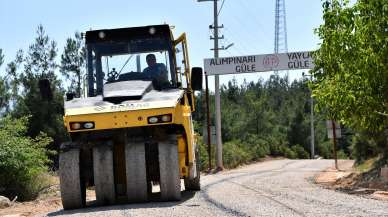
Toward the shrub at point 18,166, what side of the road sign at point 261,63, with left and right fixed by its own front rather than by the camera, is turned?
front

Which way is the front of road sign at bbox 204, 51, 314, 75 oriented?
toward the camera
